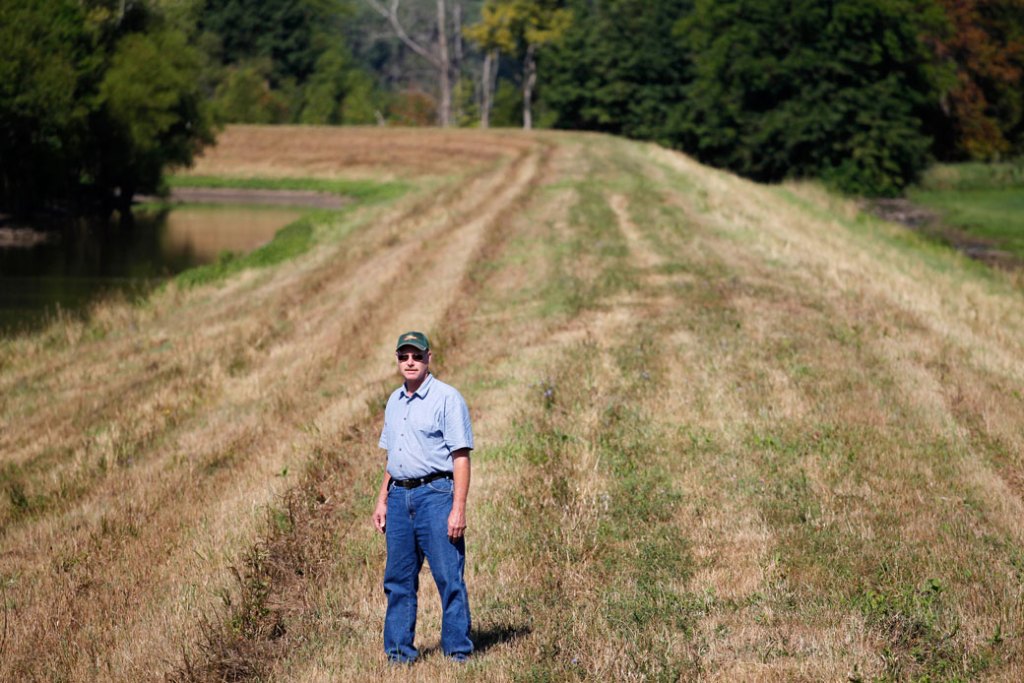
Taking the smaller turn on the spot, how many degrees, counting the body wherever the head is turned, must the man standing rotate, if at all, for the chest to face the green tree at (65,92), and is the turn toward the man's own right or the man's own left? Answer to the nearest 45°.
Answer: approximately 135° to the man's own right

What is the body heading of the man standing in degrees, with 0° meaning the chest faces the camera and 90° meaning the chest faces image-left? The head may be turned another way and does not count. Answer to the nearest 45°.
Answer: approximately 45°

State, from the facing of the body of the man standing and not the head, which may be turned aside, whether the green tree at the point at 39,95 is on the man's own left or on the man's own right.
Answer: on the man's own right
